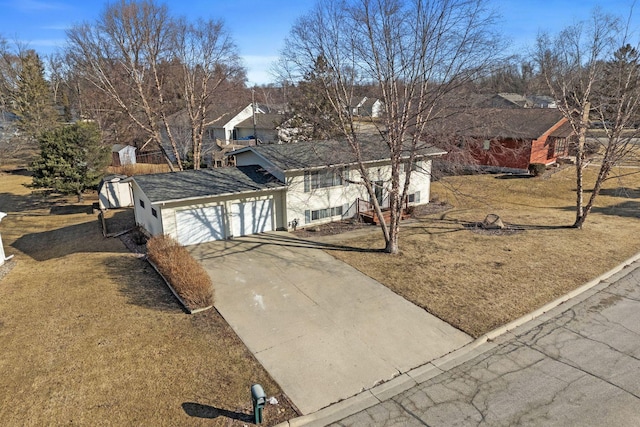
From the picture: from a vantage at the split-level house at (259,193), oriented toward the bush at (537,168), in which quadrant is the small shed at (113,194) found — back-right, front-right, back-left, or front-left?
back-left

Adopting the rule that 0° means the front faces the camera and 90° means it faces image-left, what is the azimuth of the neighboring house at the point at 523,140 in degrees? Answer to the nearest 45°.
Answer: approximately 315°

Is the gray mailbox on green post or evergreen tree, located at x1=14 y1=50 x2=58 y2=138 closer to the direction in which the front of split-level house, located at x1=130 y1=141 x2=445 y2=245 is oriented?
the gray mailbox on green post

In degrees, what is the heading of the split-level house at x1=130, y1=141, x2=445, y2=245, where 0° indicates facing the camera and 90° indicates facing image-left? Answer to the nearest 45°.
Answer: approximately 315°

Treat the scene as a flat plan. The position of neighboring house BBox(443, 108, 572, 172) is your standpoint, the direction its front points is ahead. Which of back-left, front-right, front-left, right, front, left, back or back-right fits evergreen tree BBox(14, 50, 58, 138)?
back-right

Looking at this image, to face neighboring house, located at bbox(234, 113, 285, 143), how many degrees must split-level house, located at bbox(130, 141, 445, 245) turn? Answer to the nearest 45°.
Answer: approximately 135° to its left
